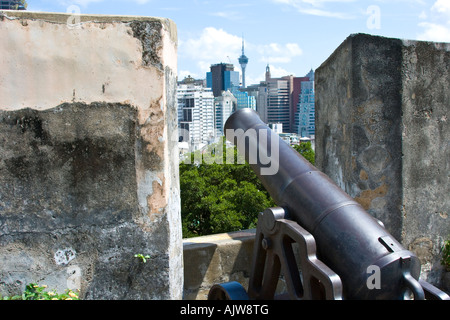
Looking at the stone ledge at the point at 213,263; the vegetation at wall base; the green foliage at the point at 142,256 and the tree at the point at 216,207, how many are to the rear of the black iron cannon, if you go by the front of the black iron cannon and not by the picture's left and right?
0

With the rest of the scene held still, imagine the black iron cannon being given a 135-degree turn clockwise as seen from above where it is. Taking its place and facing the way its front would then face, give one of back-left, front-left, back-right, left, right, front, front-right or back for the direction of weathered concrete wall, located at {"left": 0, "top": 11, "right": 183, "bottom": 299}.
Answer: back

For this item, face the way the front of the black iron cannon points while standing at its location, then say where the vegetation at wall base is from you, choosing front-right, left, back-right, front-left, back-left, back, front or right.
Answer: front-left

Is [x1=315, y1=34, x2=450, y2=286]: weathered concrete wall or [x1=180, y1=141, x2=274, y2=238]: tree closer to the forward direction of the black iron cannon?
the tree

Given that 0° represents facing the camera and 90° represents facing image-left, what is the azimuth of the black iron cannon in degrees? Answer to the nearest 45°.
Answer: approximately 135°

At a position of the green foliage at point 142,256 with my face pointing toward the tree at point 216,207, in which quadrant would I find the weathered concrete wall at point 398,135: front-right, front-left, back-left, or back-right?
front-right

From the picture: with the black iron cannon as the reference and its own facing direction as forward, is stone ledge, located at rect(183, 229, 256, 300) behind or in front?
in front

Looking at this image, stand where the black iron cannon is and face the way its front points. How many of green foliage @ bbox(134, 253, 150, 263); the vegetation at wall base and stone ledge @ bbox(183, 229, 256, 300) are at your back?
0

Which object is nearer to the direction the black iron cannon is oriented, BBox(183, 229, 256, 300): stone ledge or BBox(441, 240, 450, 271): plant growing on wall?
the stone ledge

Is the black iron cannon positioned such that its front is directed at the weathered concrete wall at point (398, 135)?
no

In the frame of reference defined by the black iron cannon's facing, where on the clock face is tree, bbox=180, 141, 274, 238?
The tree is roughly at 1 o'clock from the black iron cannon.

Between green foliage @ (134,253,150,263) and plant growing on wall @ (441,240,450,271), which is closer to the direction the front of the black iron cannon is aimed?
the green foliage

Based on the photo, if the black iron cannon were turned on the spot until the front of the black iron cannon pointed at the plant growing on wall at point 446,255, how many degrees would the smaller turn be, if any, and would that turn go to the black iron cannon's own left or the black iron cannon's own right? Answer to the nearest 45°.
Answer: approximately 90° to the black iron cannon's own right

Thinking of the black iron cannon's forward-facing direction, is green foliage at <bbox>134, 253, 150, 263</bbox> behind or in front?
in front
